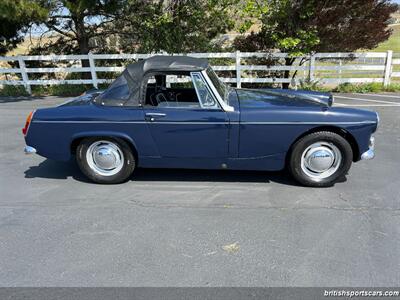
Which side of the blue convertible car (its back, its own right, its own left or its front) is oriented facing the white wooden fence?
left

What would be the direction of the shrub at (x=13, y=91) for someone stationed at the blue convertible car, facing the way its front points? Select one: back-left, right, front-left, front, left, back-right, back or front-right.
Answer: back-left

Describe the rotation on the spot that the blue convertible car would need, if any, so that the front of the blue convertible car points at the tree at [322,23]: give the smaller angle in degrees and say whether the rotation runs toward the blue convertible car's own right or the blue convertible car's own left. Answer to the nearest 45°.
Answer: approximately 45° to the blue convertible car's own left

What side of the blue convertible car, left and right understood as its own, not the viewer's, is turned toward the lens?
right

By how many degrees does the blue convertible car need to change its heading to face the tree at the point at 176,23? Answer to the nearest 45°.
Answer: approximately 90° to its left

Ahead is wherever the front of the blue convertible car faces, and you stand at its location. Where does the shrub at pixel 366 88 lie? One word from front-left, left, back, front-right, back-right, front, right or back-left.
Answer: front-left

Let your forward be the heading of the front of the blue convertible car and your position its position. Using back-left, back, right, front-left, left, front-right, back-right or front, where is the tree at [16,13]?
back-left

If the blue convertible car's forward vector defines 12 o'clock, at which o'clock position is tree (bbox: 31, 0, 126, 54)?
The tree is roughly at 8 o'clock from the blue convertible car.
